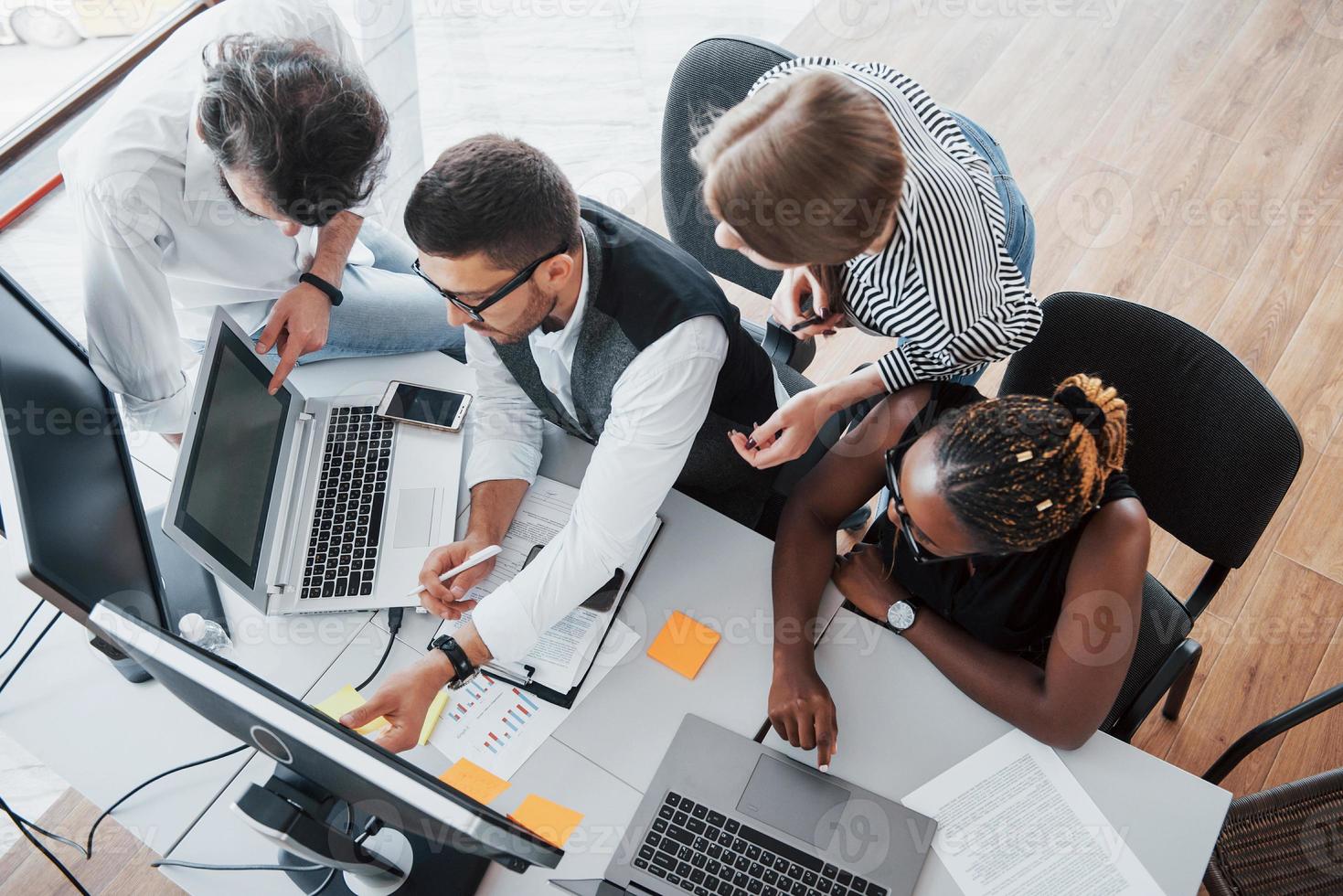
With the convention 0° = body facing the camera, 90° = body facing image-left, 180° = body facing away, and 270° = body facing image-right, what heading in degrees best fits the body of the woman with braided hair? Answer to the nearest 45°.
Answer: approximately 45°

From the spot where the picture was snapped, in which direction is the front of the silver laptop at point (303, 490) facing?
facing to the right of the viewer

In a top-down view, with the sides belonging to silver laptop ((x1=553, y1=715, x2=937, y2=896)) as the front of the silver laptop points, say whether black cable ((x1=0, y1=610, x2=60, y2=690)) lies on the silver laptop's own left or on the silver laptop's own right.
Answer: on the silver laptop's own left

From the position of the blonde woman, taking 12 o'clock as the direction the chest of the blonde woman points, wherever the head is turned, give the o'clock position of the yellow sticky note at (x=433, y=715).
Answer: The yellow sticky note is roughly at 12 o'clock from the blonde woman.

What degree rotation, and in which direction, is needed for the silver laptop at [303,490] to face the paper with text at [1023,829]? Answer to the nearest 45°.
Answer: approximately 45° to its right

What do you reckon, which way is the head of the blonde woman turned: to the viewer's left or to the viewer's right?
to the viewer's left

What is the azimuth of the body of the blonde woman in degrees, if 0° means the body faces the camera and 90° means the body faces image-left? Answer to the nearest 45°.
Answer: approximately 45°

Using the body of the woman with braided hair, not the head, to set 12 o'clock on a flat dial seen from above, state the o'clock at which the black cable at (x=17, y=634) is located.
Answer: The black cable is roughly at 1 o'clock from the woman with braided hair.
